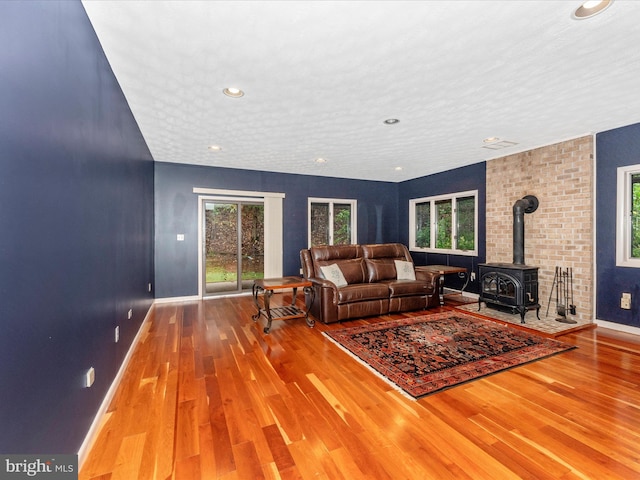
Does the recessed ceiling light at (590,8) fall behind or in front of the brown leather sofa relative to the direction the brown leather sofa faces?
in front

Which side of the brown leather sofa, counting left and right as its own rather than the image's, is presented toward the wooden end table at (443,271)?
left

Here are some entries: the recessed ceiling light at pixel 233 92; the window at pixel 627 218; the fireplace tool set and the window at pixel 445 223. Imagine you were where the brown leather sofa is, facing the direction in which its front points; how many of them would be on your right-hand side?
1

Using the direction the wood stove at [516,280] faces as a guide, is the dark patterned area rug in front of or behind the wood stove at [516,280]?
in front

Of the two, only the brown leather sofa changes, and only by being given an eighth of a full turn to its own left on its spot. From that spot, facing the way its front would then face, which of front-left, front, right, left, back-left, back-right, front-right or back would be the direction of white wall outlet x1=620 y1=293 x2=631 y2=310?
front

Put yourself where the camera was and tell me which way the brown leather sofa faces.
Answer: facing the viewer and to the right of the viewer

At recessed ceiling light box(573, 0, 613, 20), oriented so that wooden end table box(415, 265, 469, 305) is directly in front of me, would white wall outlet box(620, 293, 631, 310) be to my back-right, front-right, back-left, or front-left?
front-right

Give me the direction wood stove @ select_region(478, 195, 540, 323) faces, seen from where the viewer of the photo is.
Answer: facing the viewer and to the left of the viewer

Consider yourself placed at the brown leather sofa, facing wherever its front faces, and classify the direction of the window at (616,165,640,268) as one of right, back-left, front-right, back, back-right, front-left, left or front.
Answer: front-left

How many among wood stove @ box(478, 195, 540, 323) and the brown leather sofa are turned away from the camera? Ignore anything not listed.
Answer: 0
